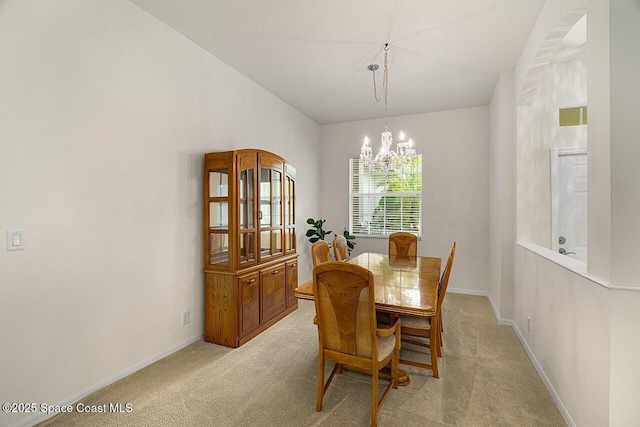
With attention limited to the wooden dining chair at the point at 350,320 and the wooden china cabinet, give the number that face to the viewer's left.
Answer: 0

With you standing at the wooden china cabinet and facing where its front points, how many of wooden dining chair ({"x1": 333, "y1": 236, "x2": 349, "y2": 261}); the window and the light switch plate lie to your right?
1

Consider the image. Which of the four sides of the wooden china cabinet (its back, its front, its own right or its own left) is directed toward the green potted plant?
left

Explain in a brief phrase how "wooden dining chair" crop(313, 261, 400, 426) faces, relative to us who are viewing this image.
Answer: facing away from the viewer and to the right of the viewer

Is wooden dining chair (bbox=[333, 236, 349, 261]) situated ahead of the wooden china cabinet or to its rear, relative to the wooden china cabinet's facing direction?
ahead

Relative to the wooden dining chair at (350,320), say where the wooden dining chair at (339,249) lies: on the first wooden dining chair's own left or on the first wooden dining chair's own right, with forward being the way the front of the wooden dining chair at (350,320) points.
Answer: on the first wooden dining chair's own left

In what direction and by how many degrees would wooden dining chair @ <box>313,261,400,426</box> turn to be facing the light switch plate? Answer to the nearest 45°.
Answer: approximately 135° to its left

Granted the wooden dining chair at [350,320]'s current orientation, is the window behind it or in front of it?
in front

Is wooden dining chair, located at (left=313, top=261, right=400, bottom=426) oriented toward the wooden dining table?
yes

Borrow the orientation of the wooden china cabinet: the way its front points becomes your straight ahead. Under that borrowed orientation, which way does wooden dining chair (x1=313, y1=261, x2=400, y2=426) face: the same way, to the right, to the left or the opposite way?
to the left

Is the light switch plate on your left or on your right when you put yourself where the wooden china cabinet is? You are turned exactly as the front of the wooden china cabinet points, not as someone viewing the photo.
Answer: on your right

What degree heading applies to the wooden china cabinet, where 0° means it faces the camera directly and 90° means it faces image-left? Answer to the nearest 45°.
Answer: approximately 315°
